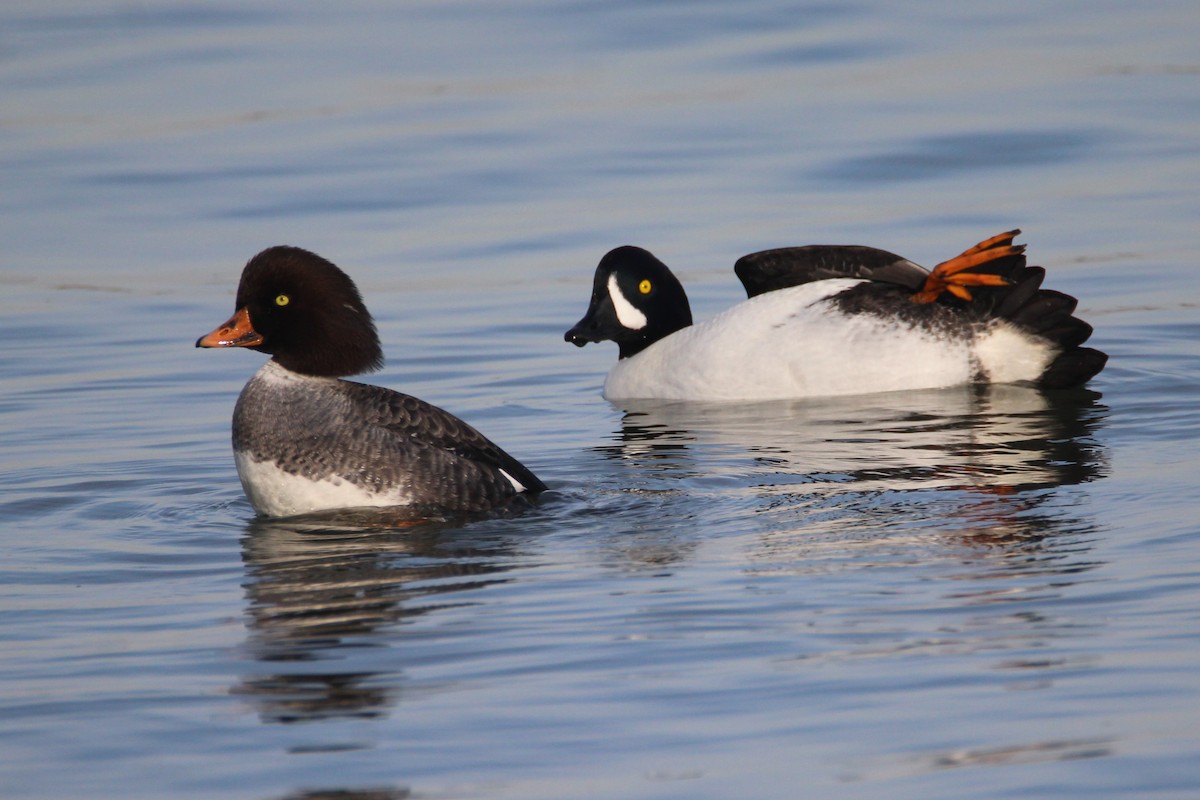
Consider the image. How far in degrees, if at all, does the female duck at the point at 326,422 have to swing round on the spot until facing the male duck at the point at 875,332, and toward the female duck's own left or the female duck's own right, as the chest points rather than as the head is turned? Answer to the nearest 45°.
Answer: approximately 135° to the female duck's own right

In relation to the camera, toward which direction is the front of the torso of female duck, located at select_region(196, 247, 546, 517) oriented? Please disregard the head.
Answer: to the viewer's left
